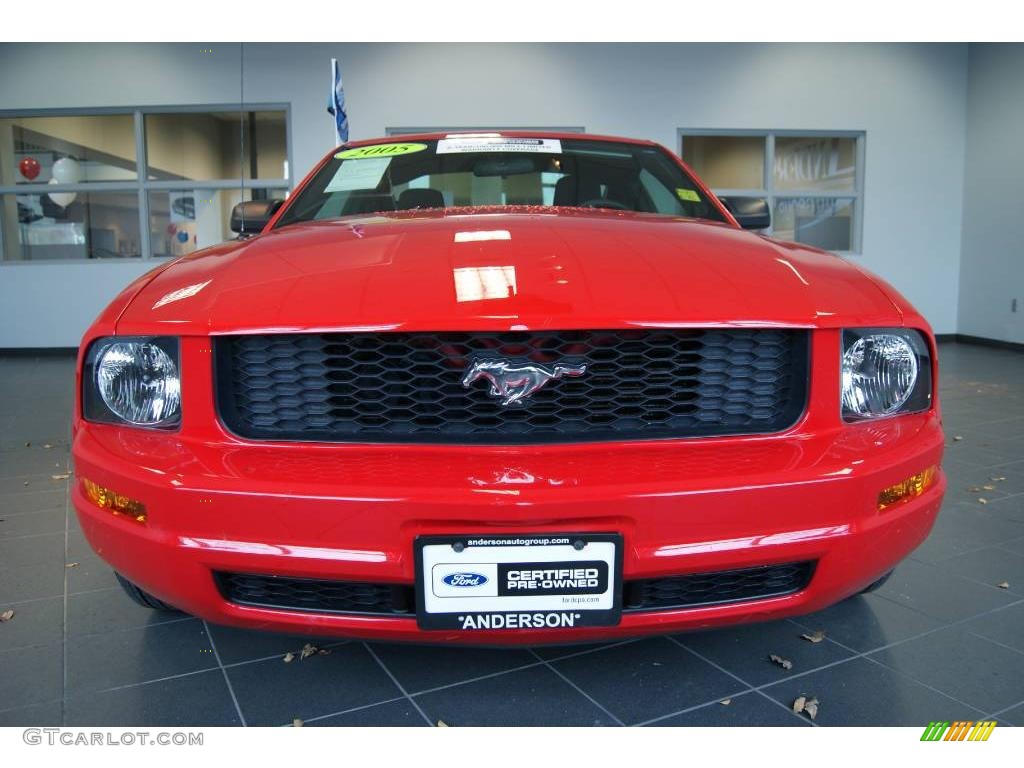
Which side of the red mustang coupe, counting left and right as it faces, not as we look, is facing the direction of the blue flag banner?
back

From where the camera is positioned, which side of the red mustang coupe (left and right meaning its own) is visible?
front

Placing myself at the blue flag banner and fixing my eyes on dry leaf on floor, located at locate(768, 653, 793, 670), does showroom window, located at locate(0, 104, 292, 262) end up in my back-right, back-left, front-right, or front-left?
back-right

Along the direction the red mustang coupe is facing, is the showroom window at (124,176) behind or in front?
behind

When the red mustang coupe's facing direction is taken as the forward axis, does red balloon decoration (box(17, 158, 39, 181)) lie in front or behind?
behind

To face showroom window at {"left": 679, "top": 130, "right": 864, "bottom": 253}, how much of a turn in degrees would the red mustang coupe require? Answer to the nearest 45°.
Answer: approximately 180°
